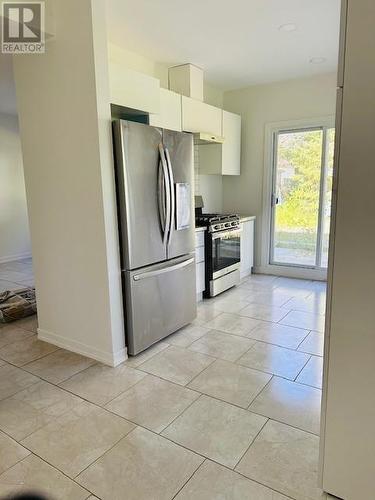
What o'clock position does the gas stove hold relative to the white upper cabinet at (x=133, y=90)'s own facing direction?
The gas stove is roughly at 9 o'clock from the white upper cabinet.

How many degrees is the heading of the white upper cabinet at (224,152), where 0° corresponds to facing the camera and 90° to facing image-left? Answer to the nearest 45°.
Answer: approximately 315°

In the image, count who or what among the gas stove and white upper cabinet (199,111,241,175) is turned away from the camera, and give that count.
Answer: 0

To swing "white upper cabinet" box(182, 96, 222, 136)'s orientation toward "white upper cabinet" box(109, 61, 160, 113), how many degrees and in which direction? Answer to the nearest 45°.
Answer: approximately 90° to its right

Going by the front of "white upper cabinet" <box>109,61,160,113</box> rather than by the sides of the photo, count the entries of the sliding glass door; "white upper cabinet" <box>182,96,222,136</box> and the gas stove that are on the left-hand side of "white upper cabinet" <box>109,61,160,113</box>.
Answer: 3

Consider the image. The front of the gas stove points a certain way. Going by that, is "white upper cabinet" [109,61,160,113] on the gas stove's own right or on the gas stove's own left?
on the gas stove's own right

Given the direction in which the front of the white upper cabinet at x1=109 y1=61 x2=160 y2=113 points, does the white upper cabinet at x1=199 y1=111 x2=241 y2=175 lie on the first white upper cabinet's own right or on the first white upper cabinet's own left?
on the first white upper cabinet's own left

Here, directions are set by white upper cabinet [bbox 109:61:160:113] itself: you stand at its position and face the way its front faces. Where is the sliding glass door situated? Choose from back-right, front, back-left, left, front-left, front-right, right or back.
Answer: left
